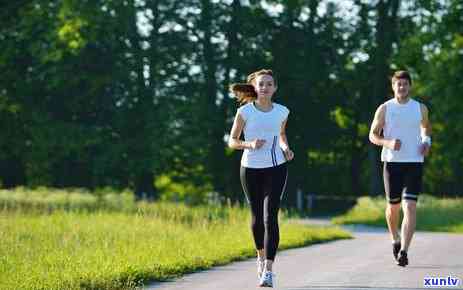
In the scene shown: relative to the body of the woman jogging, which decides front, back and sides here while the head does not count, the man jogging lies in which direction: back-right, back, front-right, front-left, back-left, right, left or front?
back-left

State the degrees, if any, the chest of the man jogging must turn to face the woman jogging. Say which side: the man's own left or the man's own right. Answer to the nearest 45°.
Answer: approximately 45° to the man's own right

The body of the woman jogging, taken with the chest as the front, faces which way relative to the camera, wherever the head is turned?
toward the camera

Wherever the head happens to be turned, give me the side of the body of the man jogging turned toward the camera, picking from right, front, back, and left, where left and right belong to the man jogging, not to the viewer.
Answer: front

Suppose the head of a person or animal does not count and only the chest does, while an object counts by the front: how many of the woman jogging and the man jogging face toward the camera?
2
